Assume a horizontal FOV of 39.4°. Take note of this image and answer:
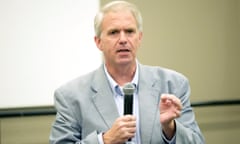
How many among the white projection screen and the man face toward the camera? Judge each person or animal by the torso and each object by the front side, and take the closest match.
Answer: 2

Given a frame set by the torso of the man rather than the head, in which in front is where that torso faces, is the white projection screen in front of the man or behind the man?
behind

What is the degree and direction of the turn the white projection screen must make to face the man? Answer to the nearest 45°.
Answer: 0° — it already faces them

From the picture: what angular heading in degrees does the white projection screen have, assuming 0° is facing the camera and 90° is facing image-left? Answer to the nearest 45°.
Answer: approximately 0°
